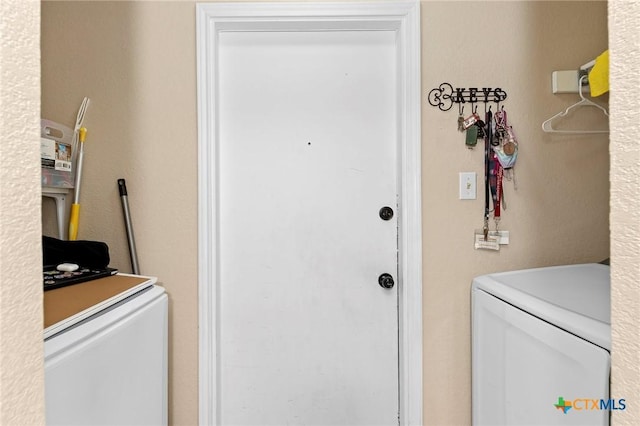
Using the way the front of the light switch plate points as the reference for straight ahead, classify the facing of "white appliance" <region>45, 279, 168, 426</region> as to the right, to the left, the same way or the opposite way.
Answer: to the left

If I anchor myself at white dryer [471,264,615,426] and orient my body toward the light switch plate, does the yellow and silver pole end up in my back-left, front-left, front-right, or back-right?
front-left

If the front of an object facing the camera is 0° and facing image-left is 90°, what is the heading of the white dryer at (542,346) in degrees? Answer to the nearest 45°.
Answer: approximately 45°

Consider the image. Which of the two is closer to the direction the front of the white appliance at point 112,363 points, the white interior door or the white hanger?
the white hanger

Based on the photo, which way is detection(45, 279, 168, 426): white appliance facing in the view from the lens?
facing the viewer and to the right of the viewer

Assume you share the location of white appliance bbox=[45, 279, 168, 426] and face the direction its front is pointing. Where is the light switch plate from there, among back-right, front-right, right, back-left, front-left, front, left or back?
front-left

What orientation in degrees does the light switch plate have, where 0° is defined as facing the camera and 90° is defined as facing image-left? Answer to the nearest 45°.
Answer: approximately 0°

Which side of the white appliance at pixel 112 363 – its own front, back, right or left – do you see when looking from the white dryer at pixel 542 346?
front

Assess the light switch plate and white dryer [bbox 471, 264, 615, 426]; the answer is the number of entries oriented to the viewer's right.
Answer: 0
